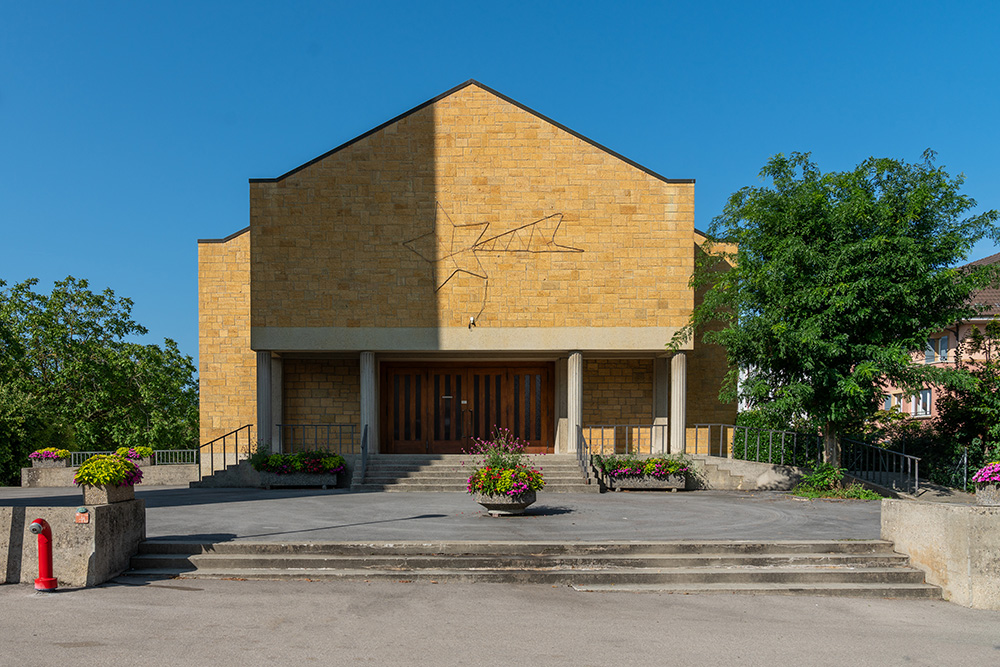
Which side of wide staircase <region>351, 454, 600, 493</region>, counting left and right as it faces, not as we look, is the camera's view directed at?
front

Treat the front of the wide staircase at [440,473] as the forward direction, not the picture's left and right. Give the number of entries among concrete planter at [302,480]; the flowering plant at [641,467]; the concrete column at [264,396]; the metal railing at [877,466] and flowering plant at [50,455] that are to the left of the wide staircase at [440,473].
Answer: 2

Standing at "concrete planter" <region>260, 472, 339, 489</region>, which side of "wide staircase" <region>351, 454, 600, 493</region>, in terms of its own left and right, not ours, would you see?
right

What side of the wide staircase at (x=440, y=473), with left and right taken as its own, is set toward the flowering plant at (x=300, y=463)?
right

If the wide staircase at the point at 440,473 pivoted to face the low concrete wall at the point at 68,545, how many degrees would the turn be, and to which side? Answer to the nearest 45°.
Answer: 0° — it already faces it

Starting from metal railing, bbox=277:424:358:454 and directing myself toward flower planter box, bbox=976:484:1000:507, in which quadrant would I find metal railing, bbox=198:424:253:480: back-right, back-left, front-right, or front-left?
back-right
